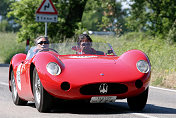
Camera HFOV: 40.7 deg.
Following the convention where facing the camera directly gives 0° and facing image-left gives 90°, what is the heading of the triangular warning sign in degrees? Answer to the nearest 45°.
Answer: approximately 0°

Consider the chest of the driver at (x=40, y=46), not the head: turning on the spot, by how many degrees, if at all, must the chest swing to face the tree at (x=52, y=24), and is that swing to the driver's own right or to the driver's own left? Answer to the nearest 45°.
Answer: approximately 135° to the driver's own left

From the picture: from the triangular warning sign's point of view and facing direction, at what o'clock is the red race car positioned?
The red race car is roughly at 12 o'clock from the triangular warning sign.

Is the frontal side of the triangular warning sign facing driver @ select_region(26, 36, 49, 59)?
yes

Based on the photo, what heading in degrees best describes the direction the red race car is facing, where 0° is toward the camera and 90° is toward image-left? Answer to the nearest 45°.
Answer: approximately 315°

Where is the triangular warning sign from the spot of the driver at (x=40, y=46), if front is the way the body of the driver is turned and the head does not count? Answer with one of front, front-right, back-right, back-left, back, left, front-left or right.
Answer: back-left

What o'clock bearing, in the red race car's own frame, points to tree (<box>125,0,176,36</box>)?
The tree is roughly at 8 o'clock from the red race car.

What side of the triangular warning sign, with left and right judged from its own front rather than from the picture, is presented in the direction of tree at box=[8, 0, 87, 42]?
back
